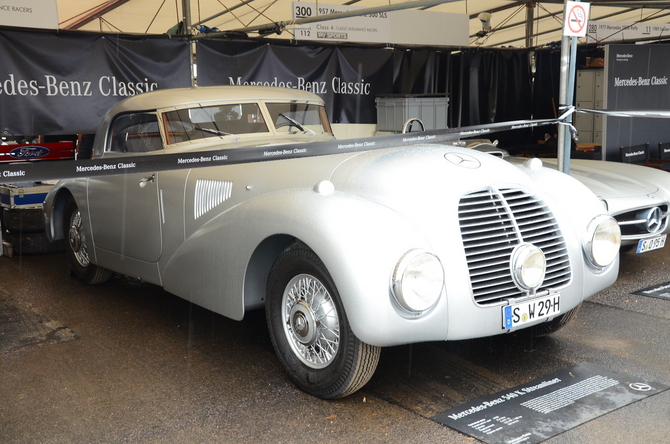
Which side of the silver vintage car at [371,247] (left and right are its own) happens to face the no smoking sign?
left

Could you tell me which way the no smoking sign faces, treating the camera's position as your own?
facing the viewer

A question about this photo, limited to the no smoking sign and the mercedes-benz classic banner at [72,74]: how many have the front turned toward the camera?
2

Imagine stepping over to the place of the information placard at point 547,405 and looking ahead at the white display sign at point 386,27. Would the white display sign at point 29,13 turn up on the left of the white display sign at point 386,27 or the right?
left

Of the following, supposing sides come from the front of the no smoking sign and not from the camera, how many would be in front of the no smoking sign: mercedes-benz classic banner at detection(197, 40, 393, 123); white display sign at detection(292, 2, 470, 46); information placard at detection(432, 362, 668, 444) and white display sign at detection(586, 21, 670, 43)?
1

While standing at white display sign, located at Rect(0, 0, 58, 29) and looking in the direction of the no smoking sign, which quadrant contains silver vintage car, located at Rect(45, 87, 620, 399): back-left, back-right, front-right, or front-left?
front-right

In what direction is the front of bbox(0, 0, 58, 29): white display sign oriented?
toward the camera

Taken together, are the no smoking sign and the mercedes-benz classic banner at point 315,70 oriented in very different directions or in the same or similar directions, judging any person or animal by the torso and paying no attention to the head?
same or similar directions

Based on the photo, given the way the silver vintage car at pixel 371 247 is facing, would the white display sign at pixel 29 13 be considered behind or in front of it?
behind

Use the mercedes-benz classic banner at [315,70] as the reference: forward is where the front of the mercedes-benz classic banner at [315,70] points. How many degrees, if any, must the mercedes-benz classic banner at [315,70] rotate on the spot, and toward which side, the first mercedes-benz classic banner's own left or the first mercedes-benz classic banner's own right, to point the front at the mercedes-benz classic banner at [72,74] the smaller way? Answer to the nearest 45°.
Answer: approximately 45° to the first mercedes-benz classic banner's own right

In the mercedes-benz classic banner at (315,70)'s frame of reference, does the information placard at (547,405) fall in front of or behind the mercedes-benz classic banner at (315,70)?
in front

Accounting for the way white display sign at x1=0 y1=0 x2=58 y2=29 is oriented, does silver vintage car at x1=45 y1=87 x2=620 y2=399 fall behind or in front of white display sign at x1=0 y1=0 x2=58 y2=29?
in front

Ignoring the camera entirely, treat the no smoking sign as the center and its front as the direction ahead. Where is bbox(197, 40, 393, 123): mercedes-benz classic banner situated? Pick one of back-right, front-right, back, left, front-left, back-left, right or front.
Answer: back-right

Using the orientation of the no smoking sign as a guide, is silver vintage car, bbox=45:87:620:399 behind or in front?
in front

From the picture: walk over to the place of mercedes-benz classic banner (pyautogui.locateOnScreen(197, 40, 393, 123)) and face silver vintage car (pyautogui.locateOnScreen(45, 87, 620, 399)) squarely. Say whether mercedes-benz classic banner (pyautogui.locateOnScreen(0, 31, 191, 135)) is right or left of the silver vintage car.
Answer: right

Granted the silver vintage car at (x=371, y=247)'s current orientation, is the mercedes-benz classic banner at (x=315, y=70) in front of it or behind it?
behind
